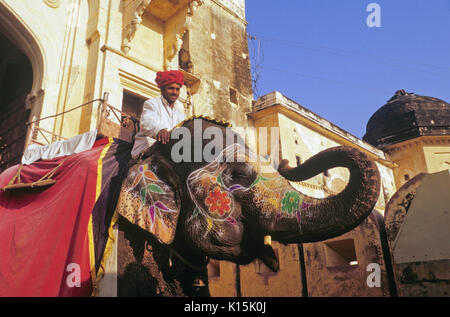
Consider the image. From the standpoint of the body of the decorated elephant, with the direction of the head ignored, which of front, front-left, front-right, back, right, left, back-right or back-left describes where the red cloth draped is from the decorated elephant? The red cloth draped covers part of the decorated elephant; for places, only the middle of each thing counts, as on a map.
back

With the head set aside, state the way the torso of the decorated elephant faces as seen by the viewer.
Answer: to the viewer's right

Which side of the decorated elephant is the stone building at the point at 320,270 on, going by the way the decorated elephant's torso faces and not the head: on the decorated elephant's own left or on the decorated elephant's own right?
on the decorated elephant's own left

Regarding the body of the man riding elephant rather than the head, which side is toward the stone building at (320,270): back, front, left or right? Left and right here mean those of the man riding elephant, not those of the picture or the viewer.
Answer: left

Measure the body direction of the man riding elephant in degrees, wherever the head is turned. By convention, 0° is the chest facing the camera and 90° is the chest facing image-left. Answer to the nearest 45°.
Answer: approximately 315°

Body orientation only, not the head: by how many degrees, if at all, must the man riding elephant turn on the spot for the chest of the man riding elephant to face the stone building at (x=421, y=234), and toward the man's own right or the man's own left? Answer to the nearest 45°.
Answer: approximately 45° to the man's own left

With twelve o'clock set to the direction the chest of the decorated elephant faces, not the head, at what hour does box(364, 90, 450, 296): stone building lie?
The stone building is roughly at 11 o'clock from the decorated elephant.
